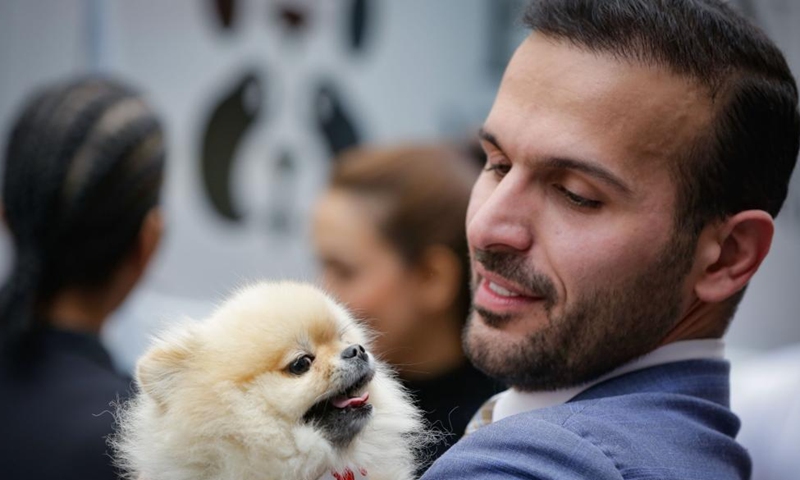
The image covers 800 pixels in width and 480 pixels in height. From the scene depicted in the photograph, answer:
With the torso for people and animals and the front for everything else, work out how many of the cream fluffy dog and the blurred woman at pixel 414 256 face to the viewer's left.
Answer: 1

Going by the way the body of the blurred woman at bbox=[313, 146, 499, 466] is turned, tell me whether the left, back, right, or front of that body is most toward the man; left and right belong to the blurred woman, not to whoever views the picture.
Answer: left

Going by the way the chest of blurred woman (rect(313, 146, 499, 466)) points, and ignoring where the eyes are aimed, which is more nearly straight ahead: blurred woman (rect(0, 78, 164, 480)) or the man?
the blurred woman

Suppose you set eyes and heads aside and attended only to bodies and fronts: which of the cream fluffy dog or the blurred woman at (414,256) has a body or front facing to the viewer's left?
the blurred woman

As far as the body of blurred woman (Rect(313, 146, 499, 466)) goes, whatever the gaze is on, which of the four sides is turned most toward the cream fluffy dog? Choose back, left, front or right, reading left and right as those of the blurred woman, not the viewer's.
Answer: left

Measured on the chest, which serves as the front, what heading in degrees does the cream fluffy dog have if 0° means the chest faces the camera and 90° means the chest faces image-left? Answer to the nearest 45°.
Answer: approximately 315°

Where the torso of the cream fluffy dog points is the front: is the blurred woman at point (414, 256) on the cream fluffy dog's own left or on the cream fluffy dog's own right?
on the cream fluffy dog's own left

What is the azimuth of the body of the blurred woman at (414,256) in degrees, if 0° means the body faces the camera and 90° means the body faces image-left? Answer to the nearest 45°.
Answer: approximately 90°
